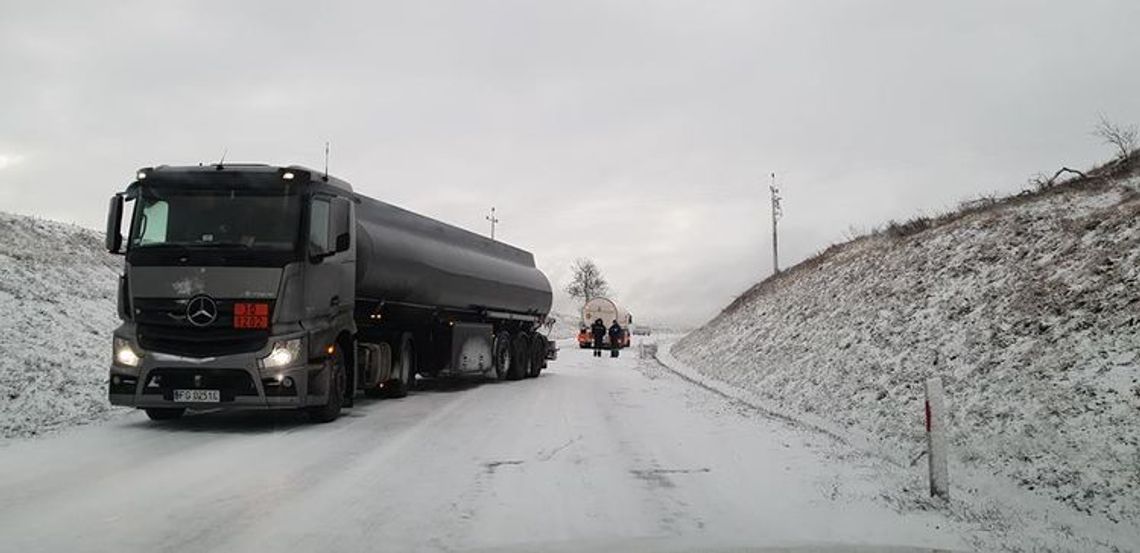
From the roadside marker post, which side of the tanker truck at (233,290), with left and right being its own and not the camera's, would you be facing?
left

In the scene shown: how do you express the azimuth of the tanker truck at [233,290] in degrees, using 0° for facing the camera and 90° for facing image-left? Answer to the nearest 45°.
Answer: approximately 45°

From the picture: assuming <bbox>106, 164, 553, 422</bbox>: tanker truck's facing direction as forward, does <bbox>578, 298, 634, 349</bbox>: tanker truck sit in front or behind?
behind
